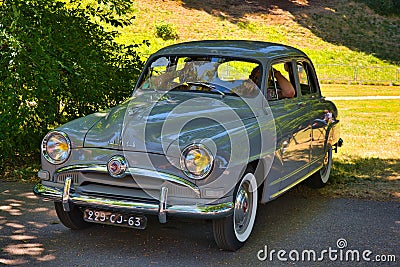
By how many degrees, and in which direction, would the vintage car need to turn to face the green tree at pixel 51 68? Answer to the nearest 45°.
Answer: approximately 90° to its right

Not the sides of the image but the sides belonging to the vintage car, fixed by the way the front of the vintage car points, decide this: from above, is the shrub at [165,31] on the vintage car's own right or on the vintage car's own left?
on the vintage car's own right

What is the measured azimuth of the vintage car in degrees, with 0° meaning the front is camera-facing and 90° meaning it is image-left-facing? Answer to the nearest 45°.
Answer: approximately 45°
